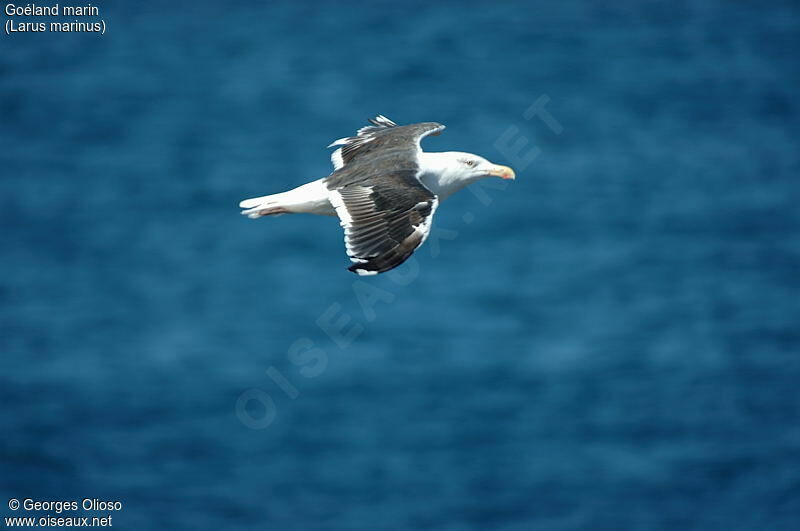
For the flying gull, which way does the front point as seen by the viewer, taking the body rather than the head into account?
to the viewer's right
